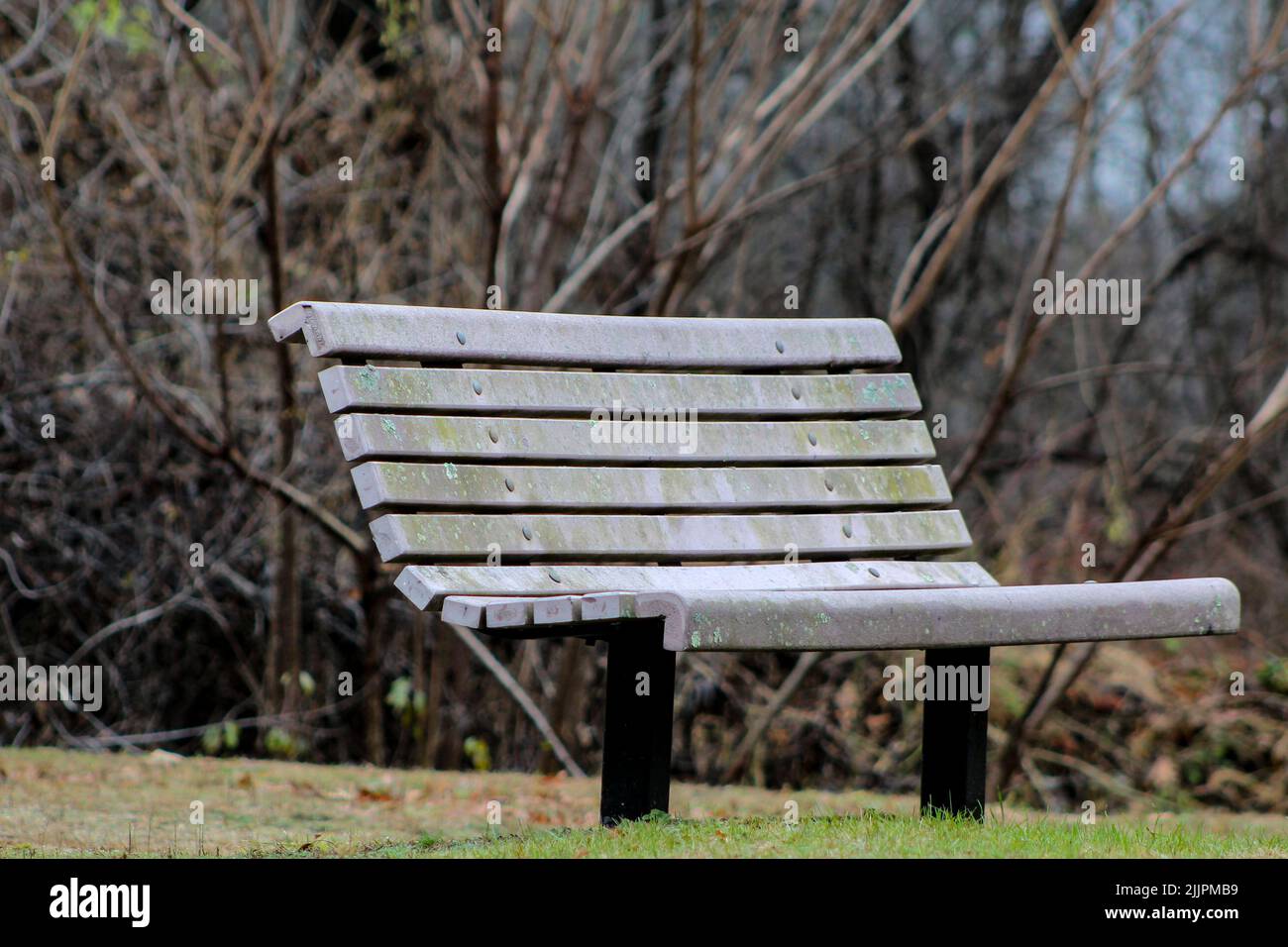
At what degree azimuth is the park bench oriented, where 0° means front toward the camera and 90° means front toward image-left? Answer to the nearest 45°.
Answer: approximately 315°
